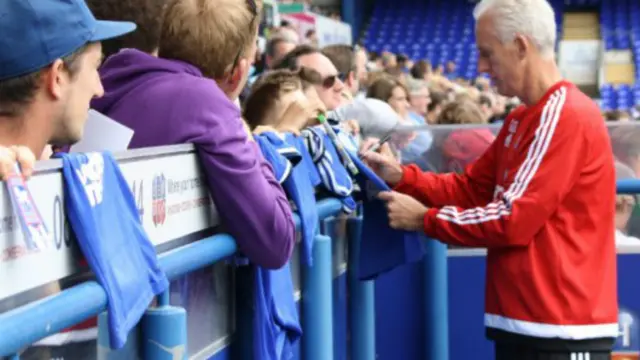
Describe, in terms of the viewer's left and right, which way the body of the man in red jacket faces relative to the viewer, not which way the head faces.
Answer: facing to the left of the viewer

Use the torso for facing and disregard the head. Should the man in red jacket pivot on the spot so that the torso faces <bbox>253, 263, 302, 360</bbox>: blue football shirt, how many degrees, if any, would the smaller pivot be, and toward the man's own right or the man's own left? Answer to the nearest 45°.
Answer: approximately 45° to the man's own left

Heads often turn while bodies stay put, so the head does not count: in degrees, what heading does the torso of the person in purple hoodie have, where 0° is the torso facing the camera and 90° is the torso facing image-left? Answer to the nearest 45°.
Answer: approximately 225°

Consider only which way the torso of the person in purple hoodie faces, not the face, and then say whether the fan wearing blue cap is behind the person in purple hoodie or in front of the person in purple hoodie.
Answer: behind

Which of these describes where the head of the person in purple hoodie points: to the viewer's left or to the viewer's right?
to the viewer's right

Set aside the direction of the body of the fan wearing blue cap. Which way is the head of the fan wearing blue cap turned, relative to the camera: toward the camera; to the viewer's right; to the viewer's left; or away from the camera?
to the viewer's right

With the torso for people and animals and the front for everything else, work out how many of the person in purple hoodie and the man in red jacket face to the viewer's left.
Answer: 1

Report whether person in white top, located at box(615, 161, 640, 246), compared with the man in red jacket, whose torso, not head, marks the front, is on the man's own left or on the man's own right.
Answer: on the man's own right
